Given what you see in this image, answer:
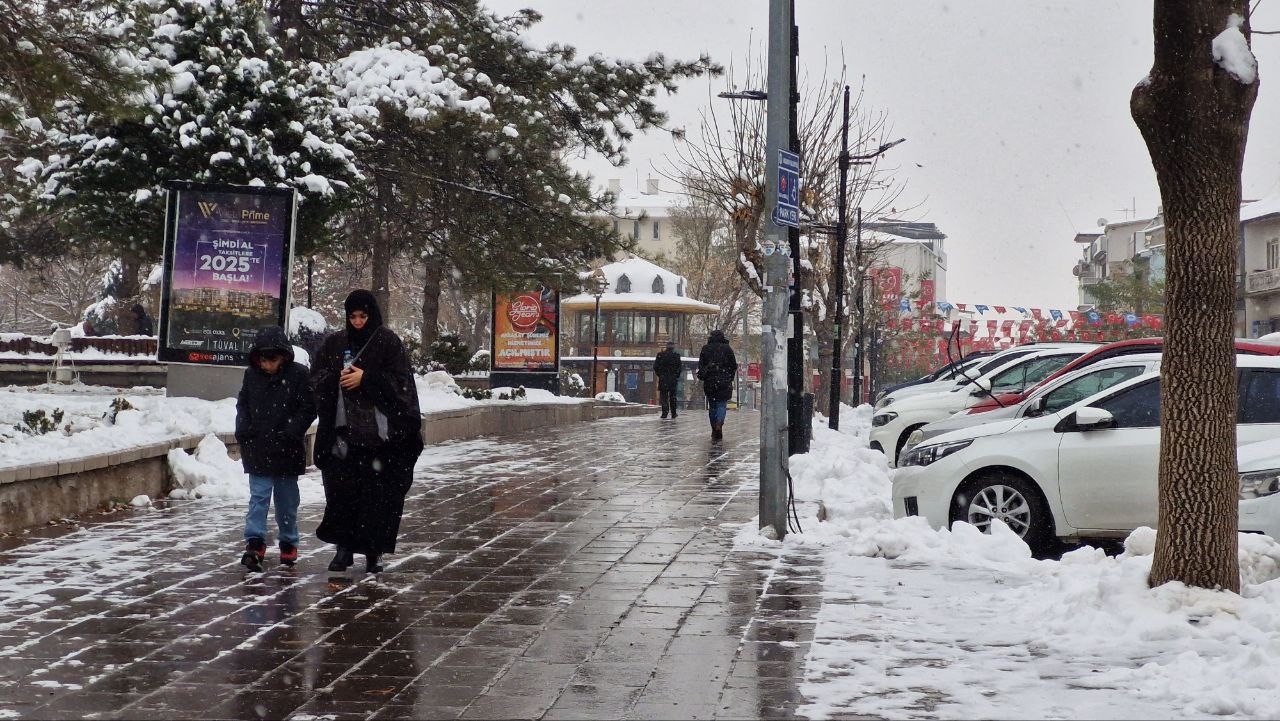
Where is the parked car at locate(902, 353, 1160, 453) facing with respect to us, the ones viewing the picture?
facing to the left of the viewer

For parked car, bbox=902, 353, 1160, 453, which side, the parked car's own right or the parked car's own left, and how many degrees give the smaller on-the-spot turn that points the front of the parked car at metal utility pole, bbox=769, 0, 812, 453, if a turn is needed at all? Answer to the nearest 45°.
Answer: approximately 45° to the parked car's own right

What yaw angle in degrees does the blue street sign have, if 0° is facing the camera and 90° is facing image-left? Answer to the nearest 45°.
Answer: approximately 315°

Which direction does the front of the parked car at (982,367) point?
to the viewer's left

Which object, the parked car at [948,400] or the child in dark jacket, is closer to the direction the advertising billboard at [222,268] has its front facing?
the child in dark jacket

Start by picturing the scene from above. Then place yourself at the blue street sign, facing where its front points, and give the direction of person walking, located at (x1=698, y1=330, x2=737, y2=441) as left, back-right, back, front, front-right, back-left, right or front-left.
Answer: back-left

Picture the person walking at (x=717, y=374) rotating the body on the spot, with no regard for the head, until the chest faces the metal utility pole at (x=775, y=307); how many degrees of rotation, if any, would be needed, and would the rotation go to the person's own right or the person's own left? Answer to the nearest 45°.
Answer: approximately 180°

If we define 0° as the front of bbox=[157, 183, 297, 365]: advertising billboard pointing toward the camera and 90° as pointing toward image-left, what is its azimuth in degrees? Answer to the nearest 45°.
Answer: approximately 0°

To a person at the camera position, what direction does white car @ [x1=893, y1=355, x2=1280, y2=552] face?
facing to the left of the viewer
